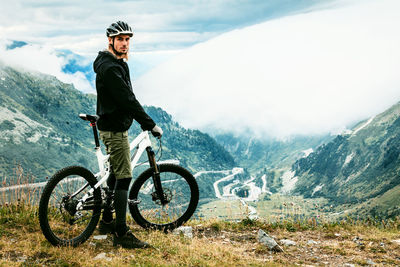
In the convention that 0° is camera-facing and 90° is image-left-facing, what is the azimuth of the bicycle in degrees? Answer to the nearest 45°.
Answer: approximately 225°

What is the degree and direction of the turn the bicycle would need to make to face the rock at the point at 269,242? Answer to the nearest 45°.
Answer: approximately 45° to its right

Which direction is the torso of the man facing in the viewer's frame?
to the viewer's right
